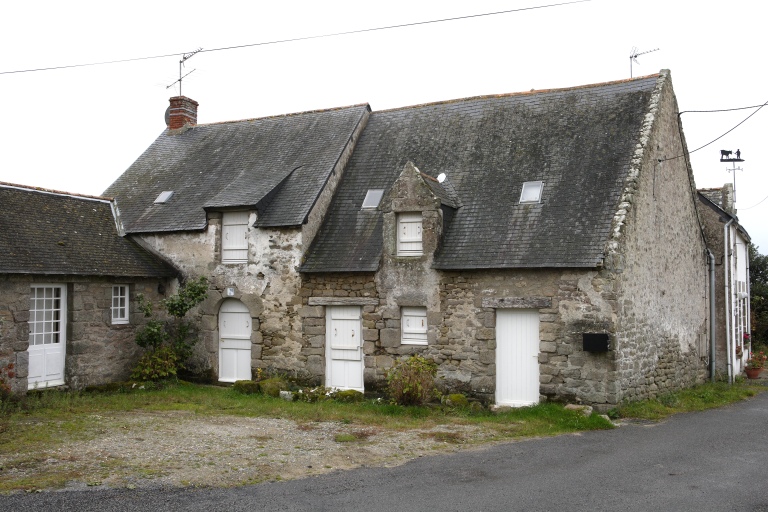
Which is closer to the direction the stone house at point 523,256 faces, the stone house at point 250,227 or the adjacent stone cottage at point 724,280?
the stone house

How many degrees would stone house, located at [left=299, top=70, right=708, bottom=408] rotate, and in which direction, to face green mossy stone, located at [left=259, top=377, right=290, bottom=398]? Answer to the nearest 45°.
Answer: approximately 45° to its right

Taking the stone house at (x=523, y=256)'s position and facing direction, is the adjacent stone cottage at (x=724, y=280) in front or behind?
behind

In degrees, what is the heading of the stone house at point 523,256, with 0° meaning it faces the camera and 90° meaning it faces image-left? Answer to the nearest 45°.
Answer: approximately 45°

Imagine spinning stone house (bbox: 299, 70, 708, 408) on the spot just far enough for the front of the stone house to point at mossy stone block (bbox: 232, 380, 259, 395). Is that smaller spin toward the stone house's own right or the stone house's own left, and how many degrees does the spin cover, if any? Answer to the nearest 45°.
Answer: approximately 45° to the stone house's own right

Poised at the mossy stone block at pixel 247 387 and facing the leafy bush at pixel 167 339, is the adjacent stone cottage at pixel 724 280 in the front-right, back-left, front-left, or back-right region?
back-right

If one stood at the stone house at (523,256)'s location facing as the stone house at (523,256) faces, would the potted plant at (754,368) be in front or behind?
behind

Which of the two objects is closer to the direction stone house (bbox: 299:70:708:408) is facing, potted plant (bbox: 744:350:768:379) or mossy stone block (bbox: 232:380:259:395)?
the mossy stone block

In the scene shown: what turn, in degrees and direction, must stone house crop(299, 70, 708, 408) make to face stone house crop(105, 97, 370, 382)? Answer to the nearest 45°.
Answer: approximately 45° to its right

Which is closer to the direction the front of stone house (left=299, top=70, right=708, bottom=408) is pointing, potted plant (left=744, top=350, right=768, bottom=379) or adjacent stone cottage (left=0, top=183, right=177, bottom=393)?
the adjacent stone cottage

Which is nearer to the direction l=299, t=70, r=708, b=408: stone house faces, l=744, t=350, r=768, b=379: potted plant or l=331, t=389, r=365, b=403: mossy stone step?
the mossy stone step
